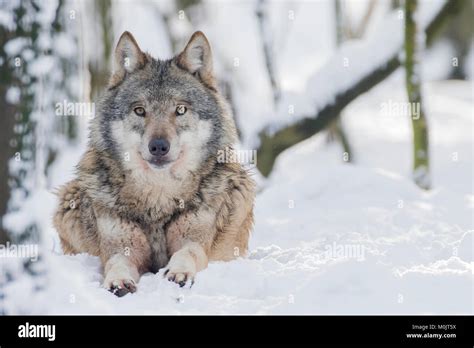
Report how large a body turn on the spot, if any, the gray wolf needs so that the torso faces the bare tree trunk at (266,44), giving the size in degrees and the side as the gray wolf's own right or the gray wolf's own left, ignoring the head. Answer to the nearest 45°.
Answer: approximately 180°

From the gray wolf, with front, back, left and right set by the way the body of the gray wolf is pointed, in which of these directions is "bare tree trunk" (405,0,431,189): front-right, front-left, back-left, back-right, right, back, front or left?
back-left

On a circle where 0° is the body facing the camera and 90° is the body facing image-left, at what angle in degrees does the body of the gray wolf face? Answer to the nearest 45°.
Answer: approximately 0°

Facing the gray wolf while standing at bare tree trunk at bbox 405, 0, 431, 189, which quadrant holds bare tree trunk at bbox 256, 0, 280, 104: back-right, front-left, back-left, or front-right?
back-right
